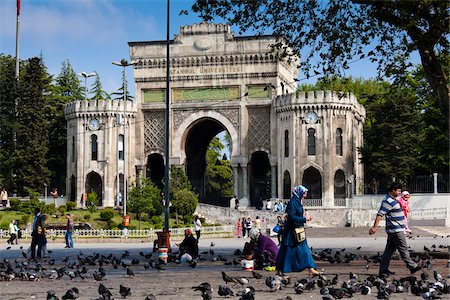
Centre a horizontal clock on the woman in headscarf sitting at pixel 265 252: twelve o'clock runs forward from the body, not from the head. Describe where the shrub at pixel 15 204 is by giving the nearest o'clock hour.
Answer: The shrub is roughly at 2 o'clock from the woman in headscarf sitting.

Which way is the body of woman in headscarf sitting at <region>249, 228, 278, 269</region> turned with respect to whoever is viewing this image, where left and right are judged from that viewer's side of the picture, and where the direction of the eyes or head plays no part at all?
facing to the left of the viewer

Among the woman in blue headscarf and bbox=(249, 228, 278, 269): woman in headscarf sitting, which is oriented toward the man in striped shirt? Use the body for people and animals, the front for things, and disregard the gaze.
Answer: the woman in blue headscarf

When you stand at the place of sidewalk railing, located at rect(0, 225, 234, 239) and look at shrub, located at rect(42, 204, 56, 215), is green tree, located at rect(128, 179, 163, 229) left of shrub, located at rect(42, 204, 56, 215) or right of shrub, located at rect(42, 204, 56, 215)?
right

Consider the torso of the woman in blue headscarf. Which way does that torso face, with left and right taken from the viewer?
facing to the right of the viewer

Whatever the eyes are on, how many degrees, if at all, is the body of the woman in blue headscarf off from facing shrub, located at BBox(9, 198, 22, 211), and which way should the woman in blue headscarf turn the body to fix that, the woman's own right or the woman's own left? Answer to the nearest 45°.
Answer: approximately 135° to the woman's own left

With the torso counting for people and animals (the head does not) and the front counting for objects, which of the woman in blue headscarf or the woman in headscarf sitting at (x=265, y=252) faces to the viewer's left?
the woman in headscarf sitting

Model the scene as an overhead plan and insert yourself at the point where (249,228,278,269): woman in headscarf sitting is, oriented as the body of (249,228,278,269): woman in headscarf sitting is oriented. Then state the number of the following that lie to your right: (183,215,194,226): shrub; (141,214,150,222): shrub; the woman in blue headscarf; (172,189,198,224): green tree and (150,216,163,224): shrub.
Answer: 4
